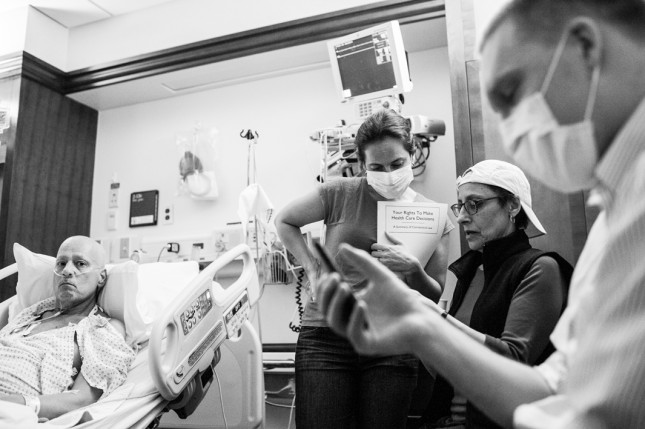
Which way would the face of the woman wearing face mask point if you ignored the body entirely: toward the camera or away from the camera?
toward the camera

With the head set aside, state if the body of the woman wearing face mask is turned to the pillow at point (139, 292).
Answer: no

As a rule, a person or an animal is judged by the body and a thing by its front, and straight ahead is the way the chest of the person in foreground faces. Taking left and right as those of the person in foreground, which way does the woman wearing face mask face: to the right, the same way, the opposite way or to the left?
to the left

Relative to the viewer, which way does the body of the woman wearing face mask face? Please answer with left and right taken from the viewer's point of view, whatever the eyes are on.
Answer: facing the viewer

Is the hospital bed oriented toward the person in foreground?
no

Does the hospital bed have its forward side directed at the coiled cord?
no

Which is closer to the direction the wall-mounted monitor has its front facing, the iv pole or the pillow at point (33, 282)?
the pillow

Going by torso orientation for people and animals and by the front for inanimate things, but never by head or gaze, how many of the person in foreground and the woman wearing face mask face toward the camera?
1

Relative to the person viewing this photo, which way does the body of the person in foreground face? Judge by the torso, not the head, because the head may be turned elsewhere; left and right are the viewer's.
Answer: facing to the left of the viewer

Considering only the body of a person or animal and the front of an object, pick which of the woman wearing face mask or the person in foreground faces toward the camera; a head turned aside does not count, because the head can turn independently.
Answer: the woman wearing face mask
